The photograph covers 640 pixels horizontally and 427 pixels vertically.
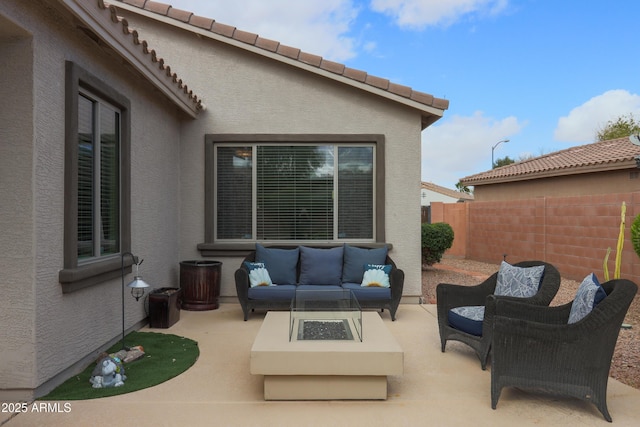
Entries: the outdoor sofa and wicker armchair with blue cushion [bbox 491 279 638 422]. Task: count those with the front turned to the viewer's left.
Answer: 1

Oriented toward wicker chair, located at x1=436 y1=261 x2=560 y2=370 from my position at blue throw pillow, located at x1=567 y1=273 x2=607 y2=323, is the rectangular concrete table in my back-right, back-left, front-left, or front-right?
front-left

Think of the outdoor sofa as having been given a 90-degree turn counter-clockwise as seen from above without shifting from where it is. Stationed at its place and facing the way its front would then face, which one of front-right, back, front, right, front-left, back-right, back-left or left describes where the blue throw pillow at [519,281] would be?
front-right

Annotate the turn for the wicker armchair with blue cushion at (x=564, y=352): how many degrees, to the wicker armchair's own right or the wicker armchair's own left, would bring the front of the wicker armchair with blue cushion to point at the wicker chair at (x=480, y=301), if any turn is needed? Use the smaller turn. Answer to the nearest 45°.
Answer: approximately 45° to the wicker armchair's own right

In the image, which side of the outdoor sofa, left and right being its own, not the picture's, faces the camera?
front

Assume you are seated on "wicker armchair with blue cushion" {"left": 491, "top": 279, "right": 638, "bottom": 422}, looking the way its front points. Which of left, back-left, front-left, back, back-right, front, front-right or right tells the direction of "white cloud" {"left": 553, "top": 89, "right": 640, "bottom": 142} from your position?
right

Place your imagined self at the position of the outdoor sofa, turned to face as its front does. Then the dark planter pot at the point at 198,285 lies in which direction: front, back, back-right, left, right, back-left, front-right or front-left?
right

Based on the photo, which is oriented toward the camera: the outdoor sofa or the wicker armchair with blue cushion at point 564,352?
the outdoor sofa

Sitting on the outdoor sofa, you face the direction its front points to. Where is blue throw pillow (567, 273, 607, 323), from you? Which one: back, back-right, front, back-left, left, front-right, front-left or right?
front-left

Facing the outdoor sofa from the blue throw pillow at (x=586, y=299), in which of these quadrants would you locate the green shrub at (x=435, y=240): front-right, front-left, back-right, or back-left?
front-right

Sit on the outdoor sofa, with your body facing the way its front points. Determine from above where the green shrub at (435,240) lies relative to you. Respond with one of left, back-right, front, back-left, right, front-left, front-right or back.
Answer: back-left

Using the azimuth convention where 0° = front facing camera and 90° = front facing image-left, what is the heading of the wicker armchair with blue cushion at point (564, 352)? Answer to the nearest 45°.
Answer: approximately 90°
